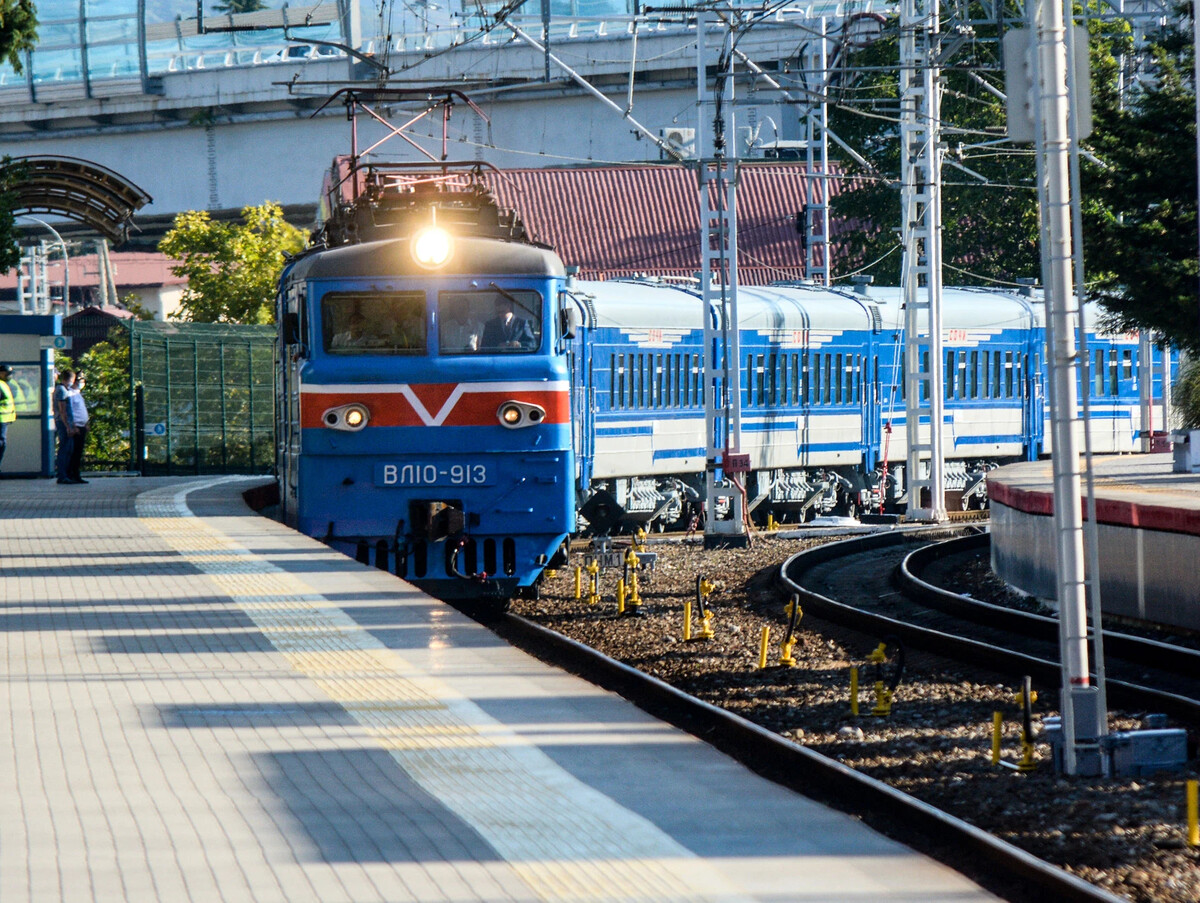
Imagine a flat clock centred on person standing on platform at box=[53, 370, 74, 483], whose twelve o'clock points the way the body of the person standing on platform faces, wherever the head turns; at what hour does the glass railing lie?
The glass railing is roughly at 9 o'clock from the person standing on platform.

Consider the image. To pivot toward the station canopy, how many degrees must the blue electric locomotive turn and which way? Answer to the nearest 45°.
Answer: approximately 135° to its right

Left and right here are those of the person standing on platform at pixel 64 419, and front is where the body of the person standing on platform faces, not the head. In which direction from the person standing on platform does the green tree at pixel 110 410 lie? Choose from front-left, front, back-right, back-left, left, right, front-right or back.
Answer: left

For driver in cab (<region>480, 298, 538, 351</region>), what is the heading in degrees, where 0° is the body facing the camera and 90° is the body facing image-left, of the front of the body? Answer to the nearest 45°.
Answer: approximately 0°

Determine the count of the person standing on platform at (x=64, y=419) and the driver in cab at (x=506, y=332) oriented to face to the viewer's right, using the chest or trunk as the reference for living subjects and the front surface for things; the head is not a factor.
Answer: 1

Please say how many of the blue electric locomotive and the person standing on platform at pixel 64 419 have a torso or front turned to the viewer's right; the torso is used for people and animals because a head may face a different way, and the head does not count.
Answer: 1

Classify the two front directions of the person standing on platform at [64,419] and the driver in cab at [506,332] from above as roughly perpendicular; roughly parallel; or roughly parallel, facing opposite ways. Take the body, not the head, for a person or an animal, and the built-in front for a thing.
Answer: roughly perpendicular

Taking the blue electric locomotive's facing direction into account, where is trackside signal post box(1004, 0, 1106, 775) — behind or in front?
in front

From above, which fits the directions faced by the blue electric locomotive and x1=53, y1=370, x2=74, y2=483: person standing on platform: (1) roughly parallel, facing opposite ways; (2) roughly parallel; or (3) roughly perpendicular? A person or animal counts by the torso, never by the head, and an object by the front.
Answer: roughly perpendicular

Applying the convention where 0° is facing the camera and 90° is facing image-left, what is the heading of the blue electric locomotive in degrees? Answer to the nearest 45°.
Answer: approximately 0°

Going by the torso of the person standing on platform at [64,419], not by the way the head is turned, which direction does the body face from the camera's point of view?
to the viewer's right
